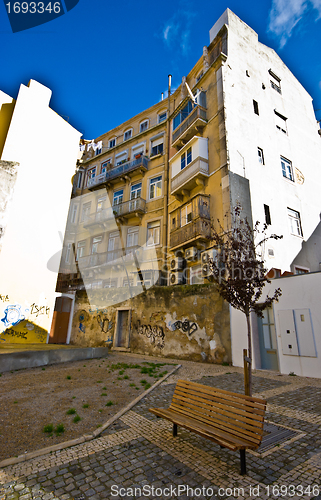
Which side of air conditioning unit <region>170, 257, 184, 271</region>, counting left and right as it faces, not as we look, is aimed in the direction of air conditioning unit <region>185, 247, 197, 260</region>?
left

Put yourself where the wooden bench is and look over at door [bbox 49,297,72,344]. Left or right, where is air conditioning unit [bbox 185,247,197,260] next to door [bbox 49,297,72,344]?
right

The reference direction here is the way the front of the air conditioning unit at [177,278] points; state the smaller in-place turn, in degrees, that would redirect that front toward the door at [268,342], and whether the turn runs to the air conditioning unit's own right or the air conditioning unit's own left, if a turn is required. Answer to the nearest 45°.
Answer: approximately 90° to the air conditioning unit's own left

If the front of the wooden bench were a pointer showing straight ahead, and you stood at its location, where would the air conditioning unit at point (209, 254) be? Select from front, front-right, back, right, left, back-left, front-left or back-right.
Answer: back-right

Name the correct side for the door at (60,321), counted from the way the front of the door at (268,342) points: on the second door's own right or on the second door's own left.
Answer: on the second door's own right

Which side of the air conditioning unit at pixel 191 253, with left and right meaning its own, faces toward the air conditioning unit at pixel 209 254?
left

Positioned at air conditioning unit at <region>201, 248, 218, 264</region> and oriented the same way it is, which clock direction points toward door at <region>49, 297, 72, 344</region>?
The door is roughly at 2 o'clock from the air conditioning unit.

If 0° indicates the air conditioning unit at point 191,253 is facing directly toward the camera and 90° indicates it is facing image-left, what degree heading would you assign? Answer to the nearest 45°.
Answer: approximately 45°

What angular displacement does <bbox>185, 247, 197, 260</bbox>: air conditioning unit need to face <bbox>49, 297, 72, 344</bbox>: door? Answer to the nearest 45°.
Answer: approximately 45° to its right

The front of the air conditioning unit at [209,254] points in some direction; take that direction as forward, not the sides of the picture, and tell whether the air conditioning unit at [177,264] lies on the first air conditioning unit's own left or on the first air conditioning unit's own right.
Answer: on the first air conditioning unit's own right

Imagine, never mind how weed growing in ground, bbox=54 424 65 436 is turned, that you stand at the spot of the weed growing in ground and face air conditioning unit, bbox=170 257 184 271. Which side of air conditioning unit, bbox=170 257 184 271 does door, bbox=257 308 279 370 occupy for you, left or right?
right

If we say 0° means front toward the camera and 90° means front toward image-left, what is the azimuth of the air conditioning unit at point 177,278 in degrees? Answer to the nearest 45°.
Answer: approximately 45°

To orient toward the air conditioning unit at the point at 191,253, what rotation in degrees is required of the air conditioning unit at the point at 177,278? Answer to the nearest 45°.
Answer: approximately 90° to its left
